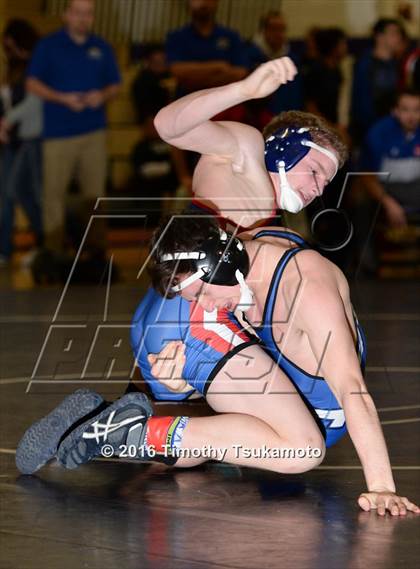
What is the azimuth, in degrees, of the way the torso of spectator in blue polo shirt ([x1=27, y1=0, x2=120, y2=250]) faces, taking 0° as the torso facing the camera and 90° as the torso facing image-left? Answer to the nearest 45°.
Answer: approximately 0°

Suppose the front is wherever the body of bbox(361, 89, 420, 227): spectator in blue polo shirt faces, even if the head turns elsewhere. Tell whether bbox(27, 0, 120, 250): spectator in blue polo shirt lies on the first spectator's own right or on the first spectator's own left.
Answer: on the first spectator's own right

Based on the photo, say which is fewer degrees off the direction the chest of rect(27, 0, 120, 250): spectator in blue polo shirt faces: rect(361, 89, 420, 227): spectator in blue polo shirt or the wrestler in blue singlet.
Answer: the wrestler in blue singlet

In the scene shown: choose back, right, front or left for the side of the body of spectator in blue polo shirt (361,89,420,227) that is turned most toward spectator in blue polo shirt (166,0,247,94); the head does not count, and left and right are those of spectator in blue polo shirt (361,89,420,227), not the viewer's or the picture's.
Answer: right

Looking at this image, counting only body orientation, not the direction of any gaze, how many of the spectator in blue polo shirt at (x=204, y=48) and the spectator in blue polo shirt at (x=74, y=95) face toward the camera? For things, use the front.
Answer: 2

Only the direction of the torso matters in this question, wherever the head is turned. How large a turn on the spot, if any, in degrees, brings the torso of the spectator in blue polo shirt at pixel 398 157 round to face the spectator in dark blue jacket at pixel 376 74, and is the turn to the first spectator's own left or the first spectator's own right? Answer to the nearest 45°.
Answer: approximately 180°

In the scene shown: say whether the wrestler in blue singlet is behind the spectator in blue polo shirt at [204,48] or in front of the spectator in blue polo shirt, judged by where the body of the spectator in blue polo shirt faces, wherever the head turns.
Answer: in front

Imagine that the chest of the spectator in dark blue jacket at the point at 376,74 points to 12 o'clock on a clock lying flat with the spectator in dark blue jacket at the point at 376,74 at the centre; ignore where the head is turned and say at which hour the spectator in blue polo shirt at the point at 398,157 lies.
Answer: the spectator in blue polo shirt at the point at 398,157 is roughly at 1 o'clock from the spectator in dark blue jacket at the point at 376,74.
